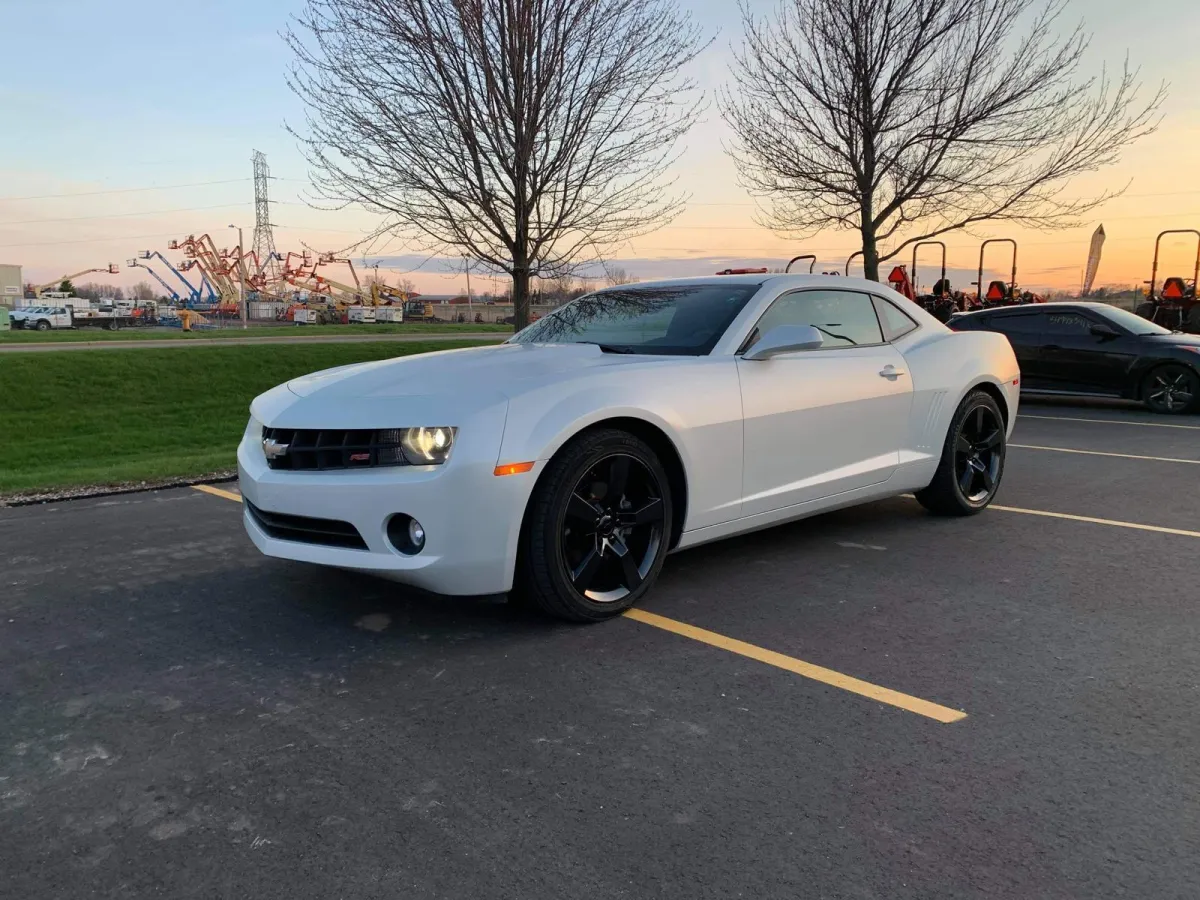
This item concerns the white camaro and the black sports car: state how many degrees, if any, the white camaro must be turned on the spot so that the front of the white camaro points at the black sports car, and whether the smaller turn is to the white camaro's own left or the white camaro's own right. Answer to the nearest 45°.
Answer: approximately 180°

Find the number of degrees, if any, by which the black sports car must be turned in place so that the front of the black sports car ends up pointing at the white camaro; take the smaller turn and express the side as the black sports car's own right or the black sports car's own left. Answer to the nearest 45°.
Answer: approximately 90° to the black sports car's own right

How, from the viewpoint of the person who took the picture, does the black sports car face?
facing to the right of the viewer

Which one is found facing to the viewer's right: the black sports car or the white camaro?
the black sports car

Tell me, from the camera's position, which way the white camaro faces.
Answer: facing the viewer and to the left of the viewer

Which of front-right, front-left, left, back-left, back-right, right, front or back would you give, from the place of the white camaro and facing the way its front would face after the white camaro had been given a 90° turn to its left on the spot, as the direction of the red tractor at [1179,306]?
left

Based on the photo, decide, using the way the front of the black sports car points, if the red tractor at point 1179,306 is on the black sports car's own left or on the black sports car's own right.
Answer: on the black sports car's own left

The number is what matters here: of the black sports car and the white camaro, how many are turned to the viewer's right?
1
